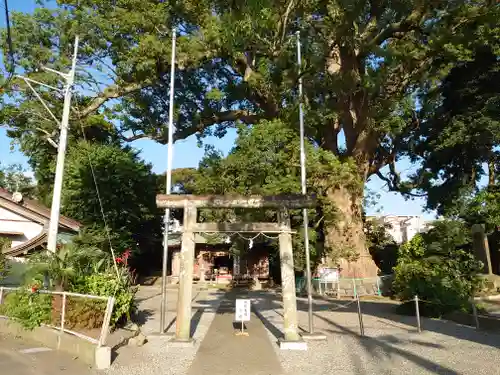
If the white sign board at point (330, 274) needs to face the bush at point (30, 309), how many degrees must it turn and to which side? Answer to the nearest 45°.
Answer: approximately 45° to its right

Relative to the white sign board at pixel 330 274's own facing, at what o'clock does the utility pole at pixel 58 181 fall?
The utility pole is roughly at 1 o'clock from the white sign board.

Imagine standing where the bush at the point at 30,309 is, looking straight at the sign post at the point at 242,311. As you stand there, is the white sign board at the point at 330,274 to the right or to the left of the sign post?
left

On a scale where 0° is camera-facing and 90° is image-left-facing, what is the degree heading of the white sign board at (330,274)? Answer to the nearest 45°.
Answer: approximately 0°

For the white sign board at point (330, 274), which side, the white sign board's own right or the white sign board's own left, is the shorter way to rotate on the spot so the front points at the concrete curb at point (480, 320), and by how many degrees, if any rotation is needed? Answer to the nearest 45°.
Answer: approximately 45° to the white sign board's own left

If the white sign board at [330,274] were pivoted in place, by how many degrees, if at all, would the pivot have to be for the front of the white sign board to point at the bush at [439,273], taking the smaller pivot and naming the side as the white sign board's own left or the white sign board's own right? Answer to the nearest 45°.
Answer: approximately 45° to the white sign board's own left

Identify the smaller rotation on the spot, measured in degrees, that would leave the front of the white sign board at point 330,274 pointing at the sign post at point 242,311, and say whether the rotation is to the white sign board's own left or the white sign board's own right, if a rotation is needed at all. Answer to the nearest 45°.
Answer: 0° — it already faces it

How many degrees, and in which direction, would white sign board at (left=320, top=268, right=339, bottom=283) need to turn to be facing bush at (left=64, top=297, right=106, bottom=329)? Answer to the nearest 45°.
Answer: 0° — it already faces it
